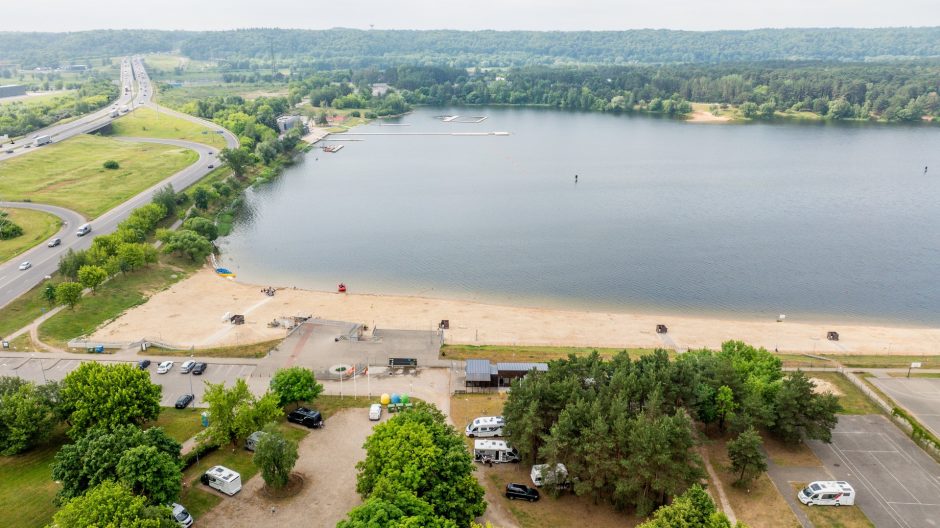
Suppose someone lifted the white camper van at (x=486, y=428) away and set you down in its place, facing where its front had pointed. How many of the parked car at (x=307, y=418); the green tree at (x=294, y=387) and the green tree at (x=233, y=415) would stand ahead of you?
3

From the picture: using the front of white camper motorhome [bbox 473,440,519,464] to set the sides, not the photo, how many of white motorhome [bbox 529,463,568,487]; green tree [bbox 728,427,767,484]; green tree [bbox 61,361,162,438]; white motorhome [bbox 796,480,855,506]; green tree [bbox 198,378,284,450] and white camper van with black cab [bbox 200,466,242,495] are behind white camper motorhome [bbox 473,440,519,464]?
3

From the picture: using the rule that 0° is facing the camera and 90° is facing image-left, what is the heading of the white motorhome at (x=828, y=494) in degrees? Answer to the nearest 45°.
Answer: approximately 90°

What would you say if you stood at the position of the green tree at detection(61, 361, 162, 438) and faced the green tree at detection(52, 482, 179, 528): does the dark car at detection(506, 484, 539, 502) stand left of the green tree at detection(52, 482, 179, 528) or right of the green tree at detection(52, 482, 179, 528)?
left

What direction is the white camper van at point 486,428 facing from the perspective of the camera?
to the viewer's left

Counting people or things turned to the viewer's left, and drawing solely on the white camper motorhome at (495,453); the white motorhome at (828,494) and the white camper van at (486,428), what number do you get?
2

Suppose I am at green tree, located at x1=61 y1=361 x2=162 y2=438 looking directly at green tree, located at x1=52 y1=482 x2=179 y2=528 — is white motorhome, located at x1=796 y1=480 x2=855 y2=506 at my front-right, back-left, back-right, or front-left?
front-left

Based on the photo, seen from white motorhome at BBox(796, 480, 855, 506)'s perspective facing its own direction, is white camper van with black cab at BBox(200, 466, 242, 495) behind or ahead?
ahead
